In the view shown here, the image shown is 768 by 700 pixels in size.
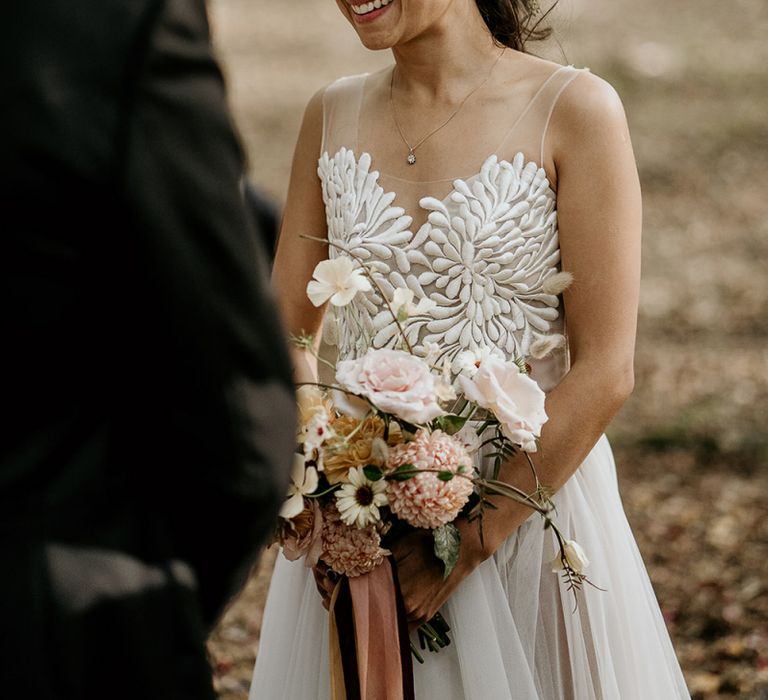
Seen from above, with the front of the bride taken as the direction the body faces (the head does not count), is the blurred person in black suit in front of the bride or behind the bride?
in front

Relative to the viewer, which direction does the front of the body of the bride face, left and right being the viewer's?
facing the viewer and to the left of the viewer

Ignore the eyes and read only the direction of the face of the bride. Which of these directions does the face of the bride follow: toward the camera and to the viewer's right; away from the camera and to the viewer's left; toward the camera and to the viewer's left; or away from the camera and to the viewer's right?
toward the camera and to the viewer's left
